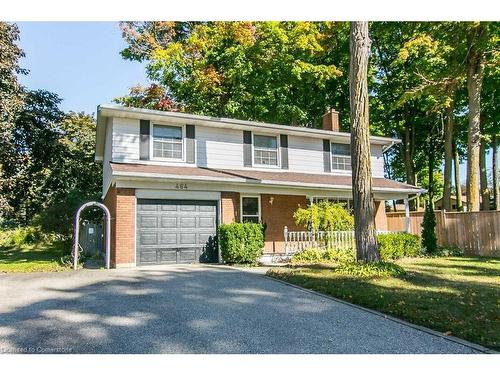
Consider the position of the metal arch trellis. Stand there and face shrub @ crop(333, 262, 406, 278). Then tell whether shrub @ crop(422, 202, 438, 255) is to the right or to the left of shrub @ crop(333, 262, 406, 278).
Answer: left

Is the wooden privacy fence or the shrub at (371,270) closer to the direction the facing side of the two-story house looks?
the shrub

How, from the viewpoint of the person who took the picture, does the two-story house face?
facing the viewer and to the right of the viewer

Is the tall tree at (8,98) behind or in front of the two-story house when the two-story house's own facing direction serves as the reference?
behind

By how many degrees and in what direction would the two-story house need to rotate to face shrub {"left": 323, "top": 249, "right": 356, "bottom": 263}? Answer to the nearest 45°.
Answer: approximately 45° to its left

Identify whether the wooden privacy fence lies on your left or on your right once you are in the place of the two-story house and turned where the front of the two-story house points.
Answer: on your left

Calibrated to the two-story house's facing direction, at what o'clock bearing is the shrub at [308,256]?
The shrub is roughly at 11 o'clock from the two-story house.

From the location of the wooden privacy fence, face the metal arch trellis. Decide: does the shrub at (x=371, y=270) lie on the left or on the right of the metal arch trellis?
left

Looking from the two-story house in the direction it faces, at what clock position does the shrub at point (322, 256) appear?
The shrub is roughly at 11 o'clock from the two-story house.

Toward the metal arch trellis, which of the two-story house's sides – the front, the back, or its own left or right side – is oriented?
right

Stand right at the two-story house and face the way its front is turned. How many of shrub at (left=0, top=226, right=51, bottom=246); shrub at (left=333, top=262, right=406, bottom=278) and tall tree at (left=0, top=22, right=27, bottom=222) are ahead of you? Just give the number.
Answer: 1

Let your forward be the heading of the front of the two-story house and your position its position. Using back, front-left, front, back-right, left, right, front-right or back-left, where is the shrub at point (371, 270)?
front
